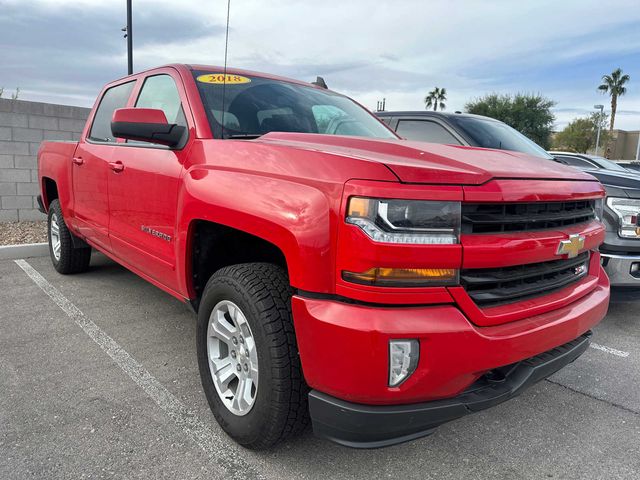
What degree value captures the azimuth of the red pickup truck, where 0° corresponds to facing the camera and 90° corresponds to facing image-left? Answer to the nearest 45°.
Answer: approximately 315°

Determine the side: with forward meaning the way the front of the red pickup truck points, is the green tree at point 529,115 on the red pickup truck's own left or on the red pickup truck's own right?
on the red pickup truck's own left

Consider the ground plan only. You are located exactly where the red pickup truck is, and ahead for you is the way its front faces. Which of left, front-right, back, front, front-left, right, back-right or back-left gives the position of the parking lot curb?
back
